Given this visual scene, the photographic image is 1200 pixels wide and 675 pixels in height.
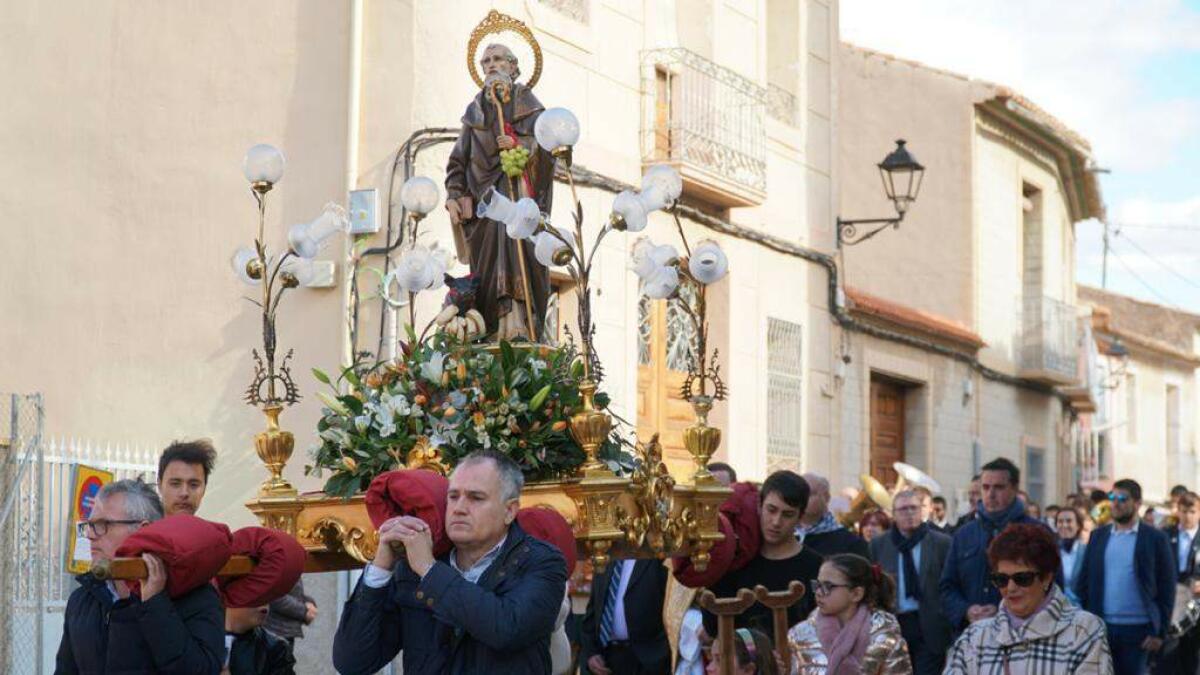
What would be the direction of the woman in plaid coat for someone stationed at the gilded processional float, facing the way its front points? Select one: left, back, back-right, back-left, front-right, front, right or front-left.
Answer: left

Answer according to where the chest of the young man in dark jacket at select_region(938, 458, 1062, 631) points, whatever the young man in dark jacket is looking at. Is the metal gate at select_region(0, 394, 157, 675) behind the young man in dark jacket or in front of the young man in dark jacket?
in front

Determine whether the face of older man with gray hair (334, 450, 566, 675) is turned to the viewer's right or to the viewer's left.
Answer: to the viewer's left

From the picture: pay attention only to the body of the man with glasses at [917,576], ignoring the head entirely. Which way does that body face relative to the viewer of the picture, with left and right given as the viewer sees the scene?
facing the viewer

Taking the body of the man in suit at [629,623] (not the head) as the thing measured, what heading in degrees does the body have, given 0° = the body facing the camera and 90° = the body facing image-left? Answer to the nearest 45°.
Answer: approximately 45°

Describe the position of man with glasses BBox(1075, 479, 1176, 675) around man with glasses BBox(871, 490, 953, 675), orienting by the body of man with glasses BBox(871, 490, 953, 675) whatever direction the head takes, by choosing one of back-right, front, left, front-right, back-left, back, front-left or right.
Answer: back-left

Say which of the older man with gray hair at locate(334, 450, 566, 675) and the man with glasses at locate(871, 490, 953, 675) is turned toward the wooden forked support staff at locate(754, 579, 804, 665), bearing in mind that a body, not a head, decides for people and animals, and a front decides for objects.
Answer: the man with glasses

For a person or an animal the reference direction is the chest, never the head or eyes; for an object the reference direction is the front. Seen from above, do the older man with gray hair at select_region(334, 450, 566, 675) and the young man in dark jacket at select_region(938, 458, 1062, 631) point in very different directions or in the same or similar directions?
same or similar directions

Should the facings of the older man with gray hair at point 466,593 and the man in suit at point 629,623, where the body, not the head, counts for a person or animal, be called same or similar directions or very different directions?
same or similar directions

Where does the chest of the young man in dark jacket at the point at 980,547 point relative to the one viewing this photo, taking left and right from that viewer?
facing the viewer and to the left of the viewer

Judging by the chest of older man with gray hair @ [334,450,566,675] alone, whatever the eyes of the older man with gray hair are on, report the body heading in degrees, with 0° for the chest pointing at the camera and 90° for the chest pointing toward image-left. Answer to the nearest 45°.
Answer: approximately 45°

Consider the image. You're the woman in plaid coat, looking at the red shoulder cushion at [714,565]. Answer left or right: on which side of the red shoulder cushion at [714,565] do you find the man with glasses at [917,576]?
right
